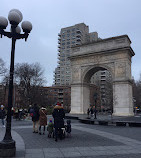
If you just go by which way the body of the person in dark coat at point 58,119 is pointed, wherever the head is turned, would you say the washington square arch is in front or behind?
in front

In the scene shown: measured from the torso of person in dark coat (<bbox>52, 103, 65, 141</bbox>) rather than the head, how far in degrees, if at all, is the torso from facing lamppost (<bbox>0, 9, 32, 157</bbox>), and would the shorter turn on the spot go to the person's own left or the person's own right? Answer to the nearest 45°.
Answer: approximately 135° to the person's own left

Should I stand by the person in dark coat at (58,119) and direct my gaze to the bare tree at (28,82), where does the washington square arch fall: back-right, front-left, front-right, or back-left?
front-right

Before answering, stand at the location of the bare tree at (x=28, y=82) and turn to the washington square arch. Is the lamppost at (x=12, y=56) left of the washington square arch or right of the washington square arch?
right

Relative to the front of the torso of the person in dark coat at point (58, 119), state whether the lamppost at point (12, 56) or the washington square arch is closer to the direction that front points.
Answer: the washington square arch

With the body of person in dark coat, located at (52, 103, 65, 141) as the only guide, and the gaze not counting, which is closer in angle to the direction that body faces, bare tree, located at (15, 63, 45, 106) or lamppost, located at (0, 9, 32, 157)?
the bare tree

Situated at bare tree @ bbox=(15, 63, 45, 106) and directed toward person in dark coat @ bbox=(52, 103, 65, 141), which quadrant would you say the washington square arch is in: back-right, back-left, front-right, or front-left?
front-left

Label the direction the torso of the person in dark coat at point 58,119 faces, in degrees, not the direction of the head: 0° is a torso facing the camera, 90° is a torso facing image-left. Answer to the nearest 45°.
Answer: approximately 180°

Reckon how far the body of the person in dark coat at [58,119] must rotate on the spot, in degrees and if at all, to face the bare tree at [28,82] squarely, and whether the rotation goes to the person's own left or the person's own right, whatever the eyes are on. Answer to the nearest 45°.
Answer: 0° — they already face it
